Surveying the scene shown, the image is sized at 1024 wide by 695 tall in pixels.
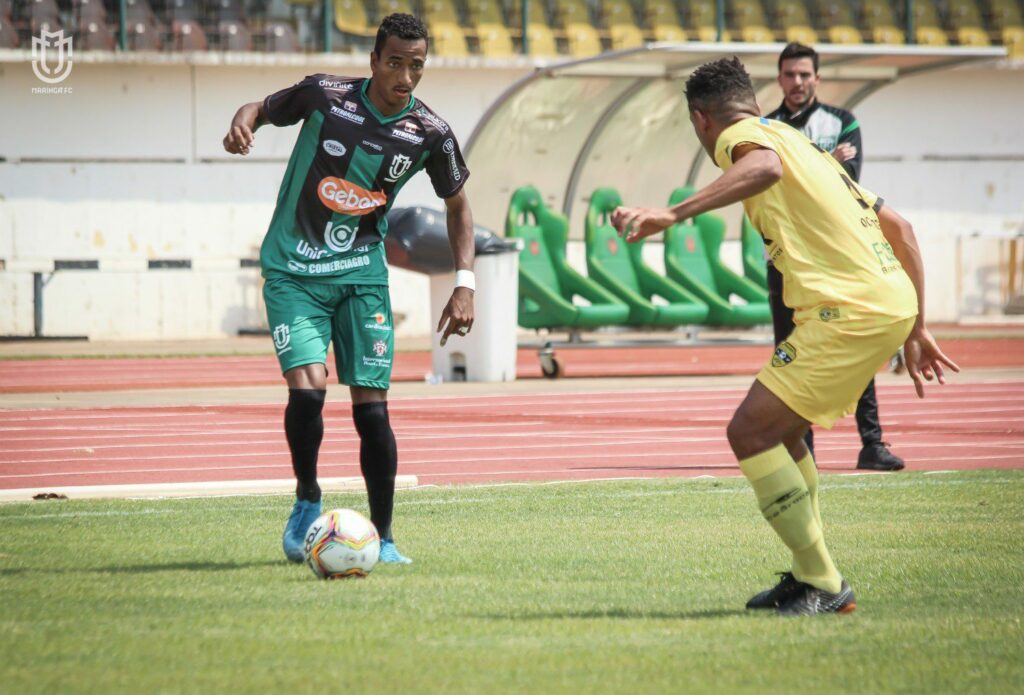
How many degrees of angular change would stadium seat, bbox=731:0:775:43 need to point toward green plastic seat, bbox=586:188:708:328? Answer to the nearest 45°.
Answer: approximately 45° to its right

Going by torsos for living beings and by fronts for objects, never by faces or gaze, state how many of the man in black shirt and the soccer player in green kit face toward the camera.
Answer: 2

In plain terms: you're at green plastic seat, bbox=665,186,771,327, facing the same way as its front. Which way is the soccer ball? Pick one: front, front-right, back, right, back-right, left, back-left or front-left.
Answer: front-right

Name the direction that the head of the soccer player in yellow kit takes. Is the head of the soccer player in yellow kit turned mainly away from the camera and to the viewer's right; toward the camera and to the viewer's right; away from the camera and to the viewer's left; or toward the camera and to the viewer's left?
away from the camera and to the viewer's left

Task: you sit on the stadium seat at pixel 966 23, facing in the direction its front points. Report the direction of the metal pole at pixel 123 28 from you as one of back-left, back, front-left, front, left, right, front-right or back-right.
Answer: right

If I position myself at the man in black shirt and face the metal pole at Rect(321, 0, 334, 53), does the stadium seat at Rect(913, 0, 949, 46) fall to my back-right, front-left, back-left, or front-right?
front-right

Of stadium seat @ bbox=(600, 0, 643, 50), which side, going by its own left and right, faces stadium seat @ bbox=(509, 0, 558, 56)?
right

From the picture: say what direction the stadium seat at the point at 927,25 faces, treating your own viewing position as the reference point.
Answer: facing the viewer and to the right of the viewer

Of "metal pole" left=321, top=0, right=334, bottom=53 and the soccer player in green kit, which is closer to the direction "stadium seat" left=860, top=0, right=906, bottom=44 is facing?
the soccer player in green kit

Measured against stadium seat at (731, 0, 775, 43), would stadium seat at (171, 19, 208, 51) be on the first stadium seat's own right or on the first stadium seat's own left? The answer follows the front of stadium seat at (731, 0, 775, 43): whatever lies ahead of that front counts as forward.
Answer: on the first stadium seat's own right
